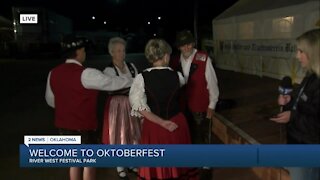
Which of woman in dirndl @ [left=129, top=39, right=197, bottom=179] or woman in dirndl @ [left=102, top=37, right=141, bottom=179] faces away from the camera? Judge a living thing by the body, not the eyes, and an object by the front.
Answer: woman in dirndl @ [left=129, top=39, right=197, bottom=179]

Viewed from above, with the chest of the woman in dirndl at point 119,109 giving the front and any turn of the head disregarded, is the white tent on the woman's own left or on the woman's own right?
on the woman's own left

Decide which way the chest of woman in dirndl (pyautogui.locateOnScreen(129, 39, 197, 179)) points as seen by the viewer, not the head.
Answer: away from the camera

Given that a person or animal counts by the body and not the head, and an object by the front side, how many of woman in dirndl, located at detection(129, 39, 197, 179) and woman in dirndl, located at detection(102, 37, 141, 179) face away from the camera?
1

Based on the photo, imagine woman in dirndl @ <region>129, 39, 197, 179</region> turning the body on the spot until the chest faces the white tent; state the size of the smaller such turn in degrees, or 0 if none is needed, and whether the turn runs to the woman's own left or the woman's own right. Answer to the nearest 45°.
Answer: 0° — they already face it

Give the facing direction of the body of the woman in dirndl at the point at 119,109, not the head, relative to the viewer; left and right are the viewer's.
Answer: facing the viewer and to the right of the viewer

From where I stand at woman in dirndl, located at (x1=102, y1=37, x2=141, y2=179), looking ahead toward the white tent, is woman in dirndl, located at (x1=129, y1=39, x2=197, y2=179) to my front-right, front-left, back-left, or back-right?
back-right

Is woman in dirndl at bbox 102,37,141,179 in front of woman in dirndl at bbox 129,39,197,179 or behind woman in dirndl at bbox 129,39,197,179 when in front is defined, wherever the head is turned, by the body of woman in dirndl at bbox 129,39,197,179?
in front

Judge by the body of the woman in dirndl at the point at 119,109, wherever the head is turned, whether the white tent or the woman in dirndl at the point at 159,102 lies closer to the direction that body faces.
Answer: the woman in dirndl
